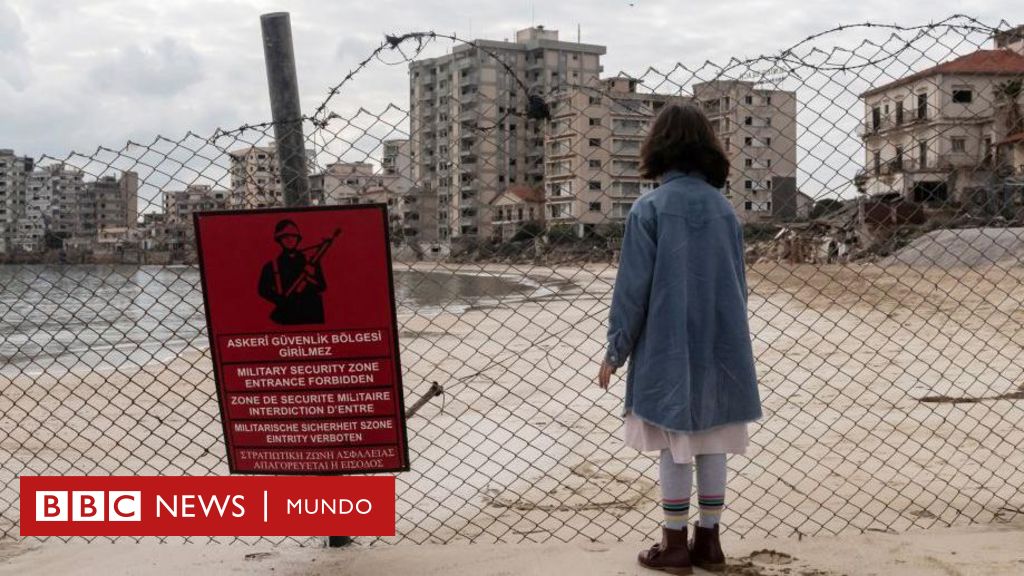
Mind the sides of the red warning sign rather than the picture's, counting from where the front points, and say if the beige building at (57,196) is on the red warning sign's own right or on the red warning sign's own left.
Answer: on the red warning sign's own right

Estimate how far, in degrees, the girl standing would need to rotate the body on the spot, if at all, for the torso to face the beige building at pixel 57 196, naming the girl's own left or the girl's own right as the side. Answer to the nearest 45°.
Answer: approximately 45° to the girl's own left

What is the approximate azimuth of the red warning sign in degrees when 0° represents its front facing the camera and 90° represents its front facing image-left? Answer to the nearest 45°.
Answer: approximately 0°

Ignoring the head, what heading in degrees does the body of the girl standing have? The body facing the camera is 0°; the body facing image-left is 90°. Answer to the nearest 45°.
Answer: approximately 135°

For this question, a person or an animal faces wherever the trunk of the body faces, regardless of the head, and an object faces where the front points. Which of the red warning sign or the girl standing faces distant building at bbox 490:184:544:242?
the girl standing

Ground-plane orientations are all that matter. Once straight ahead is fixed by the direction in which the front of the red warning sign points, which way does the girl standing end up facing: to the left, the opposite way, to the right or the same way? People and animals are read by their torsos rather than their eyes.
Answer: the opposite way

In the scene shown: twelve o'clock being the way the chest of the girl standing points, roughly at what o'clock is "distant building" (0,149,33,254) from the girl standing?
The distant building is roughly at 11 o'clock from the girl standing.

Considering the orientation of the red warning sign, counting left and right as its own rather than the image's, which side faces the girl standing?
left

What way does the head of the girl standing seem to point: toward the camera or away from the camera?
away from the camera

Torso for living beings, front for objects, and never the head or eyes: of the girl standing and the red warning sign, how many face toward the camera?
1
